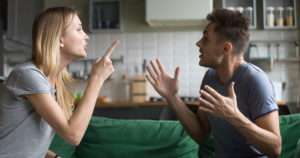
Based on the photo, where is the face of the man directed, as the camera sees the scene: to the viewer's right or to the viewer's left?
to the viewer's left

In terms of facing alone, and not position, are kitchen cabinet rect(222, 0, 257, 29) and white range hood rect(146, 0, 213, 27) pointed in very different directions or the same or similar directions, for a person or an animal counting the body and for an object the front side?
same or similar directions

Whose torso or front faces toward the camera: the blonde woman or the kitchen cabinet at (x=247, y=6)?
the kitchen cabinet

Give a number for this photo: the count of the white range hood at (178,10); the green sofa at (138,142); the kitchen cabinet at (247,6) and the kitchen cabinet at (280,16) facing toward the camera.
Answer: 4

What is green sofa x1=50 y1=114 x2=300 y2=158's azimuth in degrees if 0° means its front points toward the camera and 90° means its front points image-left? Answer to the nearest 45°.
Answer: approximately 0°

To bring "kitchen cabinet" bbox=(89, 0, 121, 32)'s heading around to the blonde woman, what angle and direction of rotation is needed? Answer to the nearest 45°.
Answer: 0° — it already faces them

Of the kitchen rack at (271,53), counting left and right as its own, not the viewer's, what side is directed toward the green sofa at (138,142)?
front

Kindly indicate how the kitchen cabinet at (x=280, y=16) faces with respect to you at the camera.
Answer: facing the viewer

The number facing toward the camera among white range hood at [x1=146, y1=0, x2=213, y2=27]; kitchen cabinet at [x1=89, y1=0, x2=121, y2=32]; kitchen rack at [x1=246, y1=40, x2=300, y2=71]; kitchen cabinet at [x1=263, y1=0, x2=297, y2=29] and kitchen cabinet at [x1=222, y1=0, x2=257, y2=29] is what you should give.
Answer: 5

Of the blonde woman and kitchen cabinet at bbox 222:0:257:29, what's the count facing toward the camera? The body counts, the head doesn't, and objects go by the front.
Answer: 1

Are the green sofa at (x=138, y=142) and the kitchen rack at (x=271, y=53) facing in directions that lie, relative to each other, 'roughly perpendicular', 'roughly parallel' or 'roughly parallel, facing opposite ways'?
roughly parallel

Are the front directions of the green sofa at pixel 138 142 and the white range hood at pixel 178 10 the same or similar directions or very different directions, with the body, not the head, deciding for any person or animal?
same or similar directions

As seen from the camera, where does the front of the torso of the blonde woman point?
to the viewer's right

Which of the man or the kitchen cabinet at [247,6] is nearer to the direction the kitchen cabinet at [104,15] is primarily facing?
the man

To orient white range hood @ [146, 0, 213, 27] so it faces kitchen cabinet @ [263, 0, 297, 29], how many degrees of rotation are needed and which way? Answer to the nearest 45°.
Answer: approximately 90° to its left

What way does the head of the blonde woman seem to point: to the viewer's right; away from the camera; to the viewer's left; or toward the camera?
to the viewer's right

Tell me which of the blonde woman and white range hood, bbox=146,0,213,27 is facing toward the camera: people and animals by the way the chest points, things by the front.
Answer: the white range hood

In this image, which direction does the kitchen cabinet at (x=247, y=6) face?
toward the camera
